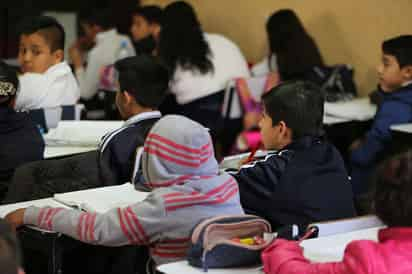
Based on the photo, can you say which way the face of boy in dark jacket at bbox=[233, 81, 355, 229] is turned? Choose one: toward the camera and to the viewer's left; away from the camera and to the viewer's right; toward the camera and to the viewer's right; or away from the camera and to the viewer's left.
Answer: away from the camera and to the viewer's left

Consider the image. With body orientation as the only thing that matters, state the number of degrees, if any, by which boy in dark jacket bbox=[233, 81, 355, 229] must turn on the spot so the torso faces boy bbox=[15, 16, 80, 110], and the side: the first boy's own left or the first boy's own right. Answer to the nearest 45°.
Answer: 0° — they already face them

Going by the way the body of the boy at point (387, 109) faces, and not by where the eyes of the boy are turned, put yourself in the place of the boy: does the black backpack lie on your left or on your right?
on your right

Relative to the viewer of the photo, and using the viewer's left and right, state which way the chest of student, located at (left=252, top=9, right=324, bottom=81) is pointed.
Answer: facing away from the viewer and to the left of the viewer

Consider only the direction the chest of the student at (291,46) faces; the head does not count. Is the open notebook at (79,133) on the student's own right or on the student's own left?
on the student's own left

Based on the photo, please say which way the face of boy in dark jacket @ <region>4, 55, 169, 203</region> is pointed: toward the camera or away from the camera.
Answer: away from the camera

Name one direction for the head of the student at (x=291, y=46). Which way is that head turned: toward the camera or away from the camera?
away from the camera

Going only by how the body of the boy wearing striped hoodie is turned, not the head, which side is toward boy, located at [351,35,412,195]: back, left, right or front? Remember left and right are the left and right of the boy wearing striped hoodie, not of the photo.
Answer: right

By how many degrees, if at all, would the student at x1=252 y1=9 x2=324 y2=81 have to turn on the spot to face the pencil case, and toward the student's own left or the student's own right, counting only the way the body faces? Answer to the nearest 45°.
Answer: approximately 135° to the student's own left

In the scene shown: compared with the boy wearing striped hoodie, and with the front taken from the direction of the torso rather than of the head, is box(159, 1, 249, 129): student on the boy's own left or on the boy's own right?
on the boy's own right

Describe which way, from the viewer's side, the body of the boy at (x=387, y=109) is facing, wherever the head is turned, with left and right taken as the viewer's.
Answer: facing to the left of the viewer
